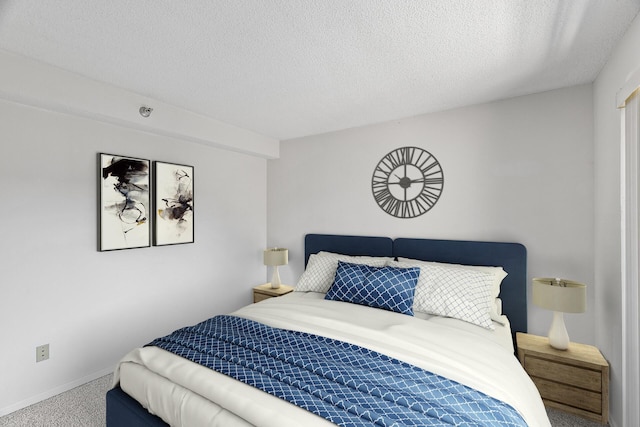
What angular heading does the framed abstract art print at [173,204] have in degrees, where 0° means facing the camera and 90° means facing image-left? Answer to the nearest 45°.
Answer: approximately 315°

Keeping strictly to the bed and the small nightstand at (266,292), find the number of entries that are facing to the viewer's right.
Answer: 0

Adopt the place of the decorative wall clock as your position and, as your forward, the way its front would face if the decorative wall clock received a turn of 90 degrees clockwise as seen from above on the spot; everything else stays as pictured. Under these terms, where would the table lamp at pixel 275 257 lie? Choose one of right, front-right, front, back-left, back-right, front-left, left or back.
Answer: front

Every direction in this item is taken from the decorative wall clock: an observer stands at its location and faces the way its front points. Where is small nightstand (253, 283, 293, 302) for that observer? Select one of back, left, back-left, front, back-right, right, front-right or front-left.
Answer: right

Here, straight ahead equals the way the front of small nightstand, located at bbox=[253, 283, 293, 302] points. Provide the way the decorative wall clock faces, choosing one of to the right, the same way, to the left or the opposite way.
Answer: the same way

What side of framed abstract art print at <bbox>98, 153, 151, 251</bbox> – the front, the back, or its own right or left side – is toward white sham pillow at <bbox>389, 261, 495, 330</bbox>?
front

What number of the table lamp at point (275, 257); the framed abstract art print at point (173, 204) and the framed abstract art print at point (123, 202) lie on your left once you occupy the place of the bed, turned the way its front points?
0

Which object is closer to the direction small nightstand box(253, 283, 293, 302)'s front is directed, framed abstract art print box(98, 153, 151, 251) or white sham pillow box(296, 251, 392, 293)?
the framed abstract art print

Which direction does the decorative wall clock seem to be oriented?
toward the camera

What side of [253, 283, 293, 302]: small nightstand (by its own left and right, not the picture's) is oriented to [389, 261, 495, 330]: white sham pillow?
left

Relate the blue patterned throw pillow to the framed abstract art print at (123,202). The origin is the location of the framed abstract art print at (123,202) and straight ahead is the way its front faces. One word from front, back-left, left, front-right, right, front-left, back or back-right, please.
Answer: front

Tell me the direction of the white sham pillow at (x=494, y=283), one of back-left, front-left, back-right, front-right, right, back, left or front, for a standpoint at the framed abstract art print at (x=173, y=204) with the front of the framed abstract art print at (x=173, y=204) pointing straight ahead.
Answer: front

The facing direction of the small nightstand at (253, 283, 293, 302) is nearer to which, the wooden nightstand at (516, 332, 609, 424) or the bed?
the bed

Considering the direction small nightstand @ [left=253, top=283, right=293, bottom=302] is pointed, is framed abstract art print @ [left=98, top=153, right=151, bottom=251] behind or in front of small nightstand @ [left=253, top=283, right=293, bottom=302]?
in front

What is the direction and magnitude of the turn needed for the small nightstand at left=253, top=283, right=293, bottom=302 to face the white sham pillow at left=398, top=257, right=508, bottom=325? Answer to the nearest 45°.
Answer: approximately 90° to its left

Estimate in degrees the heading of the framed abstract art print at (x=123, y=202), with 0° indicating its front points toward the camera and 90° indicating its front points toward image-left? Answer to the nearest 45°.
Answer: approximately 315°

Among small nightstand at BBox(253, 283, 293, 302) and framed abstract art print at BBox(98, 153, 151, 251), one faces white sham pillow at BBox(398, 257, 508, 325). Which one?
the framed abstract art print

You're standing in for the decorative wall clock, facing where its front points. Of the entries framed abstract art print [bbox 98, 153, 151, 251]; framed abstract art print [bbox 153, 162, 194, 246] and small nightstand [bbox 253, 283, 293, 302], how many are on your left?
0

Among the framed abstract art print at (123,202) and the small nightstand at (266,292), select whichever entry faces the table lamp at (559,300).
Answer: the framed abstract art print

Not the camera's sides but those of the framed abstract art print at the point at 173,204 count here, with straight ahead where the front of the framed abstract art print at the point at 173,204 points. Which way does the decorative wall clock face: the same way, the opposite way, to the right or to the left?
to the right

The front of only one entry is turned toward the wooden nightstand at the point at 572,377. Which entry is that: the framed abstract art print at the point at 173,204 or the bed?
the framed abstract art print

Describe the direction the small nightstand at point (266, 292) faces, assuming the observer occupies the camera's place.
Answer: facing the viewer and to the left of the viewer

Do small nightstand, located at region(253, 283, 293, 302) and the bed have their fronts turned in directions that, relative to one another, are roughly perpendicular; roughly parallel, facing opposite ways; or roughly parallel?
roughly parallel

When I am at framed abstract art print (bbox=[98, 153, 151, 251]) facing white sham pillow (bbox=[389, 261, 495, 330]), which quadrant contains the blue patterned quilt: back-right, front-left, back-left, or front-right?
front-right
